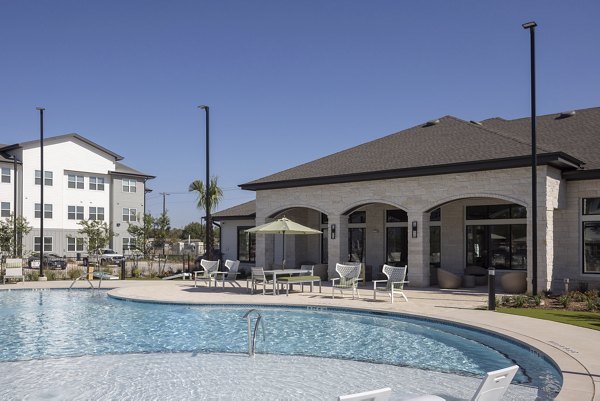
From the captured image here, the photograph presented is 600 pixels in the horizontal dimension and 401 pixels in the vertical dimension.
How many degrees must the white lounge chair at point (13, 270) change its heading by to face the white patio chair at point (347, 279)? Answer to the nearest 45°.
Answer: approximately 45° to its left

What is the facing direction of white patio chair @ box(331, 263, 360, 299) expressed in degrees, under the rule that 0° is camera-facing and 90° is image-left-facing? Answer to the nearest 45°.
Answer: approximately 45°

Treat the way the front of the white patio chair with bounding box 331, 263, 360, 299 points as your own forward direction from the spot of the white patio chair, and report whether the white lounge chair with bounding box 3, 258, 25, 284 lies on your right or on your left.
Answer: on your right

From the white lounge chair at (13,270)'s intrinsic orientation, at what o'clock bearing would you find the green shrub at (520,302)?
The green shrub is roughly at 11 o'clock from the white lounge chair.

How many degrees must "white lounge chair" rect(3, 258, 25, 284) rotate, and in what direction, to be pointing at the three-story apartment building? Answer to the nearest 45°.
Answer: approximately 180°

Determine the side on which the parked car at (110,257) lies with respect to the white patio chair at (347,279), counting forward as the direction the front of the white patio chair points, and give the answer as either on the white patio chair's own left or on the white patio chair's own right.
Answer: on the white patio chair's own right

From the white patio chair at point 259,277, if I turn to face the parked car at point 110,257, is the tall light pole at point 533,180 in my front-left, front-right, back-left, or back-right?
back-right

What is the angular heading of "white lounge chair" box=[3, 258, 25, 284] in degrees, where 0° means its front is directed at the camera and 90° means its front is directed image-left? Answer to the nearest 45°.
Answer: approximately 0°
